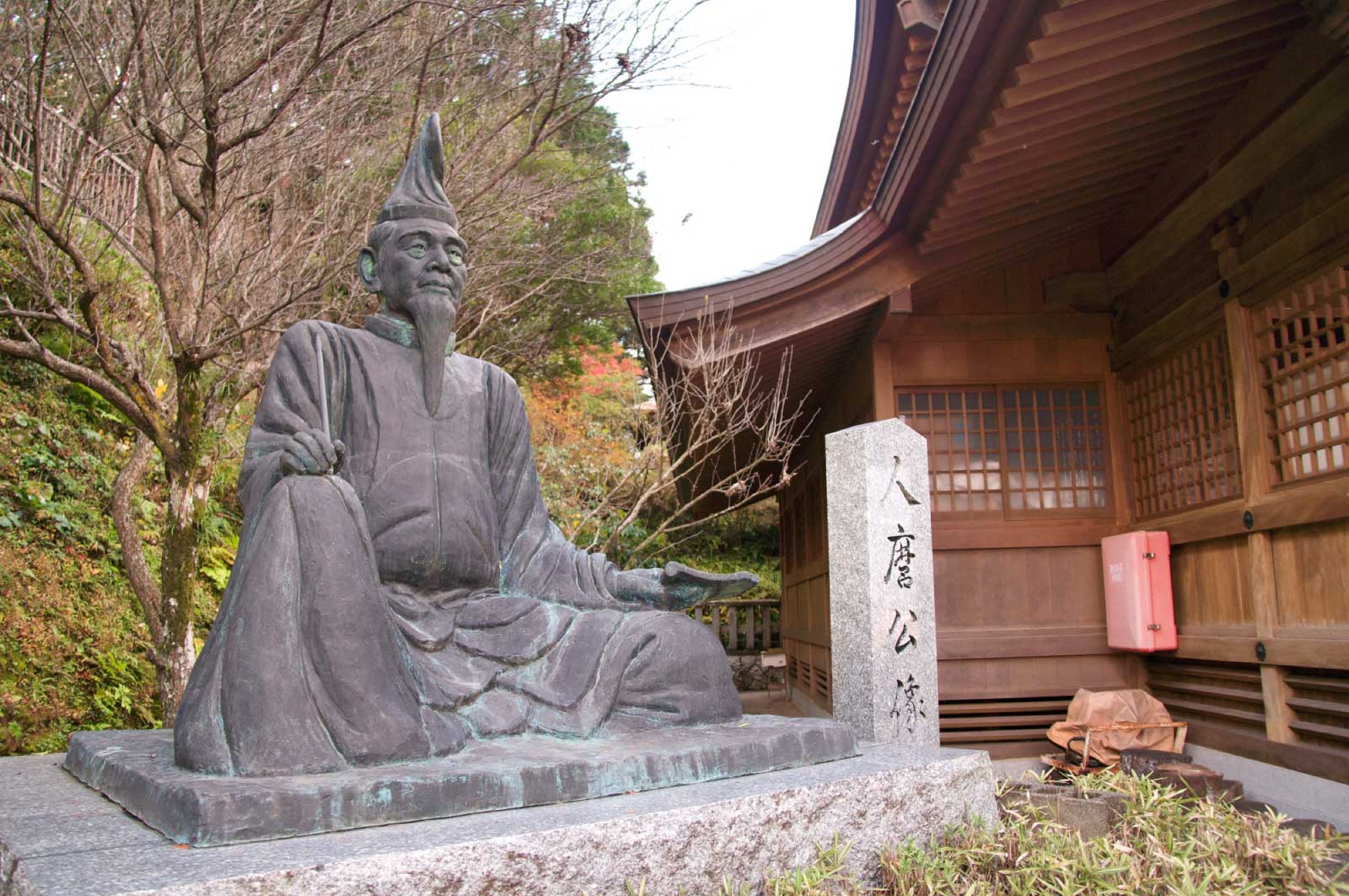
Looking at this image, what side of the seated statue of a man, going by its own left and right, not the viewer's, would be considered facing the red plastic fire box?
left

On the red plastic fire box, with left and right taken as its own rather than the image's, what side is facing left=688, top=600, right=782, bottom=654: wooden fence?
right

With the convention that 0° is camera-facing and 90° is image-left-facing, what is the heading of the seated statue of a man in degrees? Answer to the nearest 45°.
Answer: approximately 315°

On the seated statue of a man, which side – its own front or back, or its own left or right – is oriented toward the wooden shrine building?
left

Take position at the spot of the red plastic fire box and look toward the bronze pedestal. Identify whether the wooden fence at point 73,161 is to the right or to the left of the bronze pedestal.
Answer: right

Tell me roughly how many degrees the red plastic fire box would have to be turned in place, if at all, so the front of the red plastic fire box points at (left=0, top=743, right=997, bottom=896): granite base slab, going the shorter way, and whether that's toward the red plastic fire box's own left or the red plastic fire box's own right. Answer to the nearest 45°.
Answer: approximately 45° to the red plastic fire box's own left

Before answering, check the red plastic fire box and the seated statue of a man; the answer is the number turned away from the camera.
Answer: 0
